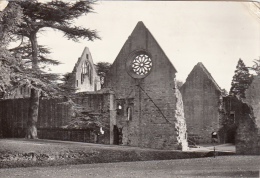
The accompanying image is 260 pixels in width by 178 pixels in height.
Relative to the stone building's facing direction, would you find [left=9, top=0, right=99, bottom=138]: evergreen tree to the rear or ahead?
ahead

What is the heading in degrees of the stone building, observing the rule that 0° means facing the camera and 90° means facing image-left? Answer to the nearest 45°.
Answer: approximately 0°

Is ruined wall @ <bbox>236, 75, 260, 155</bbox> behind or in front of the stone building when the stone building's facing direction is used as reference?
in front
